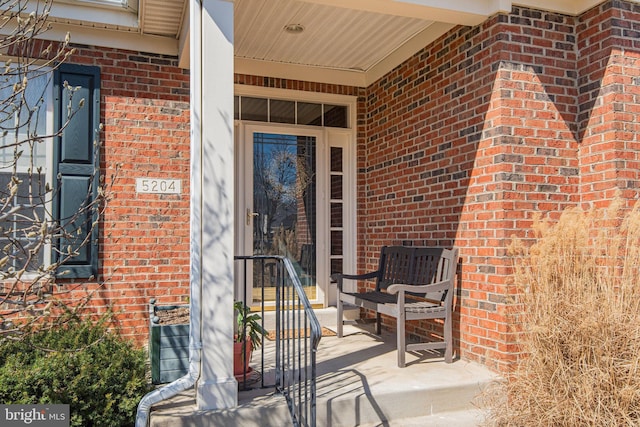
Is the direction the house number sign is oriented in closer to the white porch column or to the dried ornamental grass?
the white porch column

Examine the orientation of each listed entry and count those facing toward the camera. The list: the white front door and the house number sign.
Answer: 2

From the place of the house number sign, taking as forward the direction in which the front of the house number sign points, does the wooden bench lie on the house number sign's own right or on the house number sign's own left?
on the house number sign's own left

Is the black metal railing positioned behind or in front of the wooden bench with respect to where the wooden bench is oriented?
in front

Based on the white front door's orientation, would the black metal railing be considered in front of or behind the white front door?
in front

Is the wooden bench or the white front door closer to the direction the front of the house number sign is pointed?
the wooden bench

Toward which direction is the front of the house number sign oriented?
toward the camera

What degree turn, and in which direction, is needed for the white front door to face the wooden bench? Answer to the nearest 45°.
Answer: approximately 45° to its left

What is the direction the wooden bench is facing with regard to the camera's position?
facing the viewer and to the left of the viewer

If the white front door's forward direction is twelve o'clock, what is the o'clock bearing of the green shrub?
The green shrub is roughly at 1 o'clock from the white front door.

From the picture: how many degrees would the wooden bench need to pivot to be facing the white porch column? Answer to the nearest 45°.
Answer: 0° — it already faces it

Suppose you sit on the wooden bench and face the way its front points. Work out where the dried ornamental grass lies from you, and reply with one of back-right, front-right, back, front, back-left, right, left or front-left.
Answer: left

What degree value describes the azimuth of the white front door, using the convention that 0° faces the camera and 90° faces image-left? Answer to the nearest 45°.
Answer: approximately 0°

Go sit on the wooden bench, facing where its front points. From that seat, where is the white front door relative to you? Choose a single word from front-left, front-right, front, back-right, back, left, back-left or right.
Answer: right

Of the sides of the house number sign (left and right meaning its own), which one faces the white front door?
left
